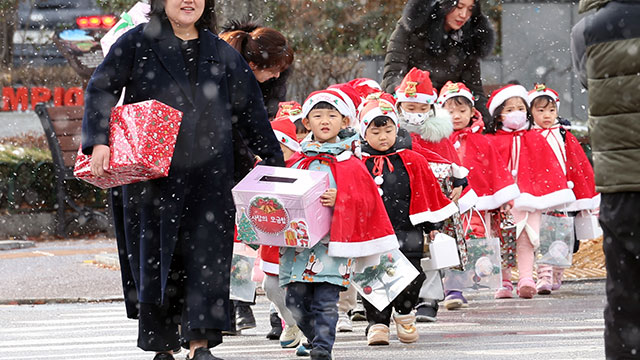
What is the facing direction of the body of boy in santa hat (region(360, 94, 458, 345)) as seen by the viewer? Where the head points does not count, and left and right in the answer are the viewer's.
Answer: facing the viewer

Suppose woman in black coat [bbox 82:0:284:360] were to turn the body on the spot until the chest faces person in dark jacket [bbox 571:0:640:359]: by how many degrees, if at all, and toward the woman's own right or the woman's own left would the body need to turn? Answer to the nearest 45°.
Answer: approximately 45° to the woman's own left

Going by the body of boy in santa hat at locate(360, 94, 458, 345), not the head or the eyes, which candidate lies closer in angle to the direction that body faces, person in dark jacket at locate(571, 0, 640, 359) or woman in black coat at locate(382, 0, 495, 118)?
the person in dark jacket

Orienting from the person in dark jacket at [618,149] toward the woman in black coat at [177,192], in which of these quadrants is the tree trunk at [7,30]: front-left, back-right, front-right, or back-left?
front-right

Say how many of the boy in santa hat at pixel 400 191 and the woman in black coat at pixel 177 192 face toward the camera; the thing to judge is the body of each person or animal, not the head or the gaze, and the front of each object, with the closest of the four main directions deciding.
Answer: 2

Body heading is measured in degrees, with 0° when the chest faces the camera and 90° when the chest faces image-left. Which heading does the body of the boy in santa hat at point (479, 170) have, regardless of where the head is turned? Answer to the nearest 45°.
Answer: approximately 45°

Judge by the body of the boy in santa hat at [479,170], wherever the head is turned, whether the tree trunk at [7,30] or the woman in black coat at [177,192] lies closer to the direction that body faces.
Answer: the woman in black coat

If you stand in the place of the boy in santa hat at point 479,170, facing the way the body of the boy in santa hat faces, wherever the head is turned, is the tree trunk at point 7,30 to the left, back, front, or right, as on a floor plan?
right

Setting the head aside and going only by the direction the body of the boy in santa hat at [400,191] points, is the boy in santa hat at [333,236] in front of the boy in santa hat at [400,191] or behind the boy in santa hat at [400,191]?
in front
